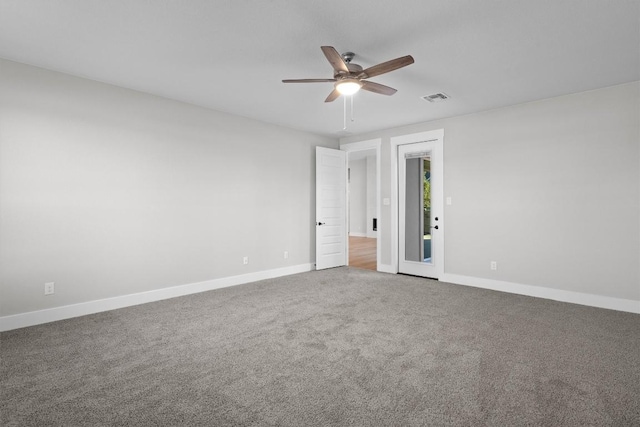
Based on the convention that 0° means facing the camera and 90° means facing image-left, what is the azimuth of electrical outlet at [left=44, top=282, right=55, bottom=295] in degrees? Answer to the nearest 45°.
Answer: approximately 0°

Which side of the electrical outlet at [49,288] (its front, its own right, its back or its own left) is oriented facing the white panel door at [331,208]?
left

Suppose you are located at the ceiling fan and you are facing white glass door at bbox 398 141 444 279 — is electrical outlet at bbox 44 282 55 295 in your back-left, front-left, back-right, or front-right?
back-left

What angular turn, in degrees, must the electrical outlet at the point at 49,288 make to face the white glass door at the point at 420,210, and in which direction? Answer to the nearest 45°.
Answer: approximately 90° to its left

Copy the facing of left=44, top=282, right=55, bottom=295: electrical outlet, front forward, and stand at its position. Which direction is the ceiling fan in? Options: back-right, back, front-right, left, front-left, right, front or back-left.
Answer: front-left

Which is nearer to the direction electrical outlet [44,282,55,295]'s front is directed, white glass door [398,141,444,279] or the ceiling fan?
the ceiling fan

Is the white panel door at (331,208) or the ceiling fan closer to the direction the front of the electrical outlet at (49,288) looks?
the ceiling fan
